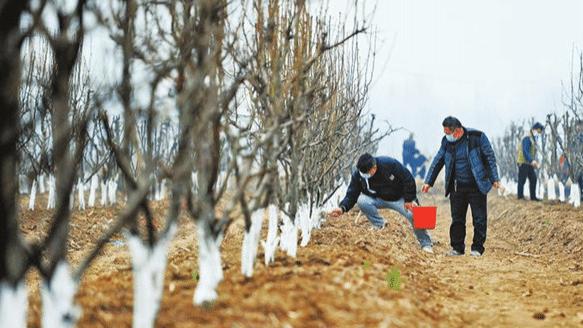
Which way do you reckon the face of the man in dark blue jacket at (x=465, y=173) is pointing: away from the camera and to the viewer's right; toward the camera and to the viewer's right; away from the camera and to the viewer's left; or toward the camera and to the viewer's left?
toward the camera and to the viewer's left

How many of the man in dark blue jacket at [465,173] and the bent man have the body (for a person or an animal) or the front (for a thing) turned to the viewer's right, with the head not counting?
0

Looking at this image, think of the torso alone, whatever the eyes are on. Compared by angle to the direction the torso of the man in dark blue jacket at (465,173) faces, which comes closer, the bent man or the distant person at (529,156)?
the bent man

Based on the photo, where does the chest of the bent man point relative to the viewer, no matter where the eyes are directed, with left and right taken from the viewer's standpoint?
facing the viewer and to the left of the viewer

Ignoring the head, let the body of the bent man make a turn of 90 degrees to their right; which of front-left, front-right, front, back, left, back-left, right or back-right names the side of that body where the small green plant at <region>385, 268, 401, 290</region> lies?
back-left

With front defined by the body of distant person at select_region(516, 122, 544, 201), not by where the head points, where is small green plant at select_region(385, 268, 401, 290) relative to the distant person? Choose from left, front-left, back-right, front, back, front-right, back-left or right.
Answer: right

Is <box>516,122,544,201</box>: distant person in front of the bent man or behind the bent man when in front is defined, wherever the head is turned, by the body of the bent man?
behind

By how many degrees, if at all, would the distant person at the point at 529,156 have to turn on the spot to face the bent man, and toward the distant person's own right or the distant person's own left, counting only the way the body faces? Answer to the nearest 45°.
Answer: approximately 90° to the distant person's own right

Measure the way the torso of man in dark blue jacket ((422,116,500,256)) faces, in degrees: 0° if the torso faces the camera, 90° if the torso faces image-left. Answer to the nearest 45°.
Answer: approximately 45°

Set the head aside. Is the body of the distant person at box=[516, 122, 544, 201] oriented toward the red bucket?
no
